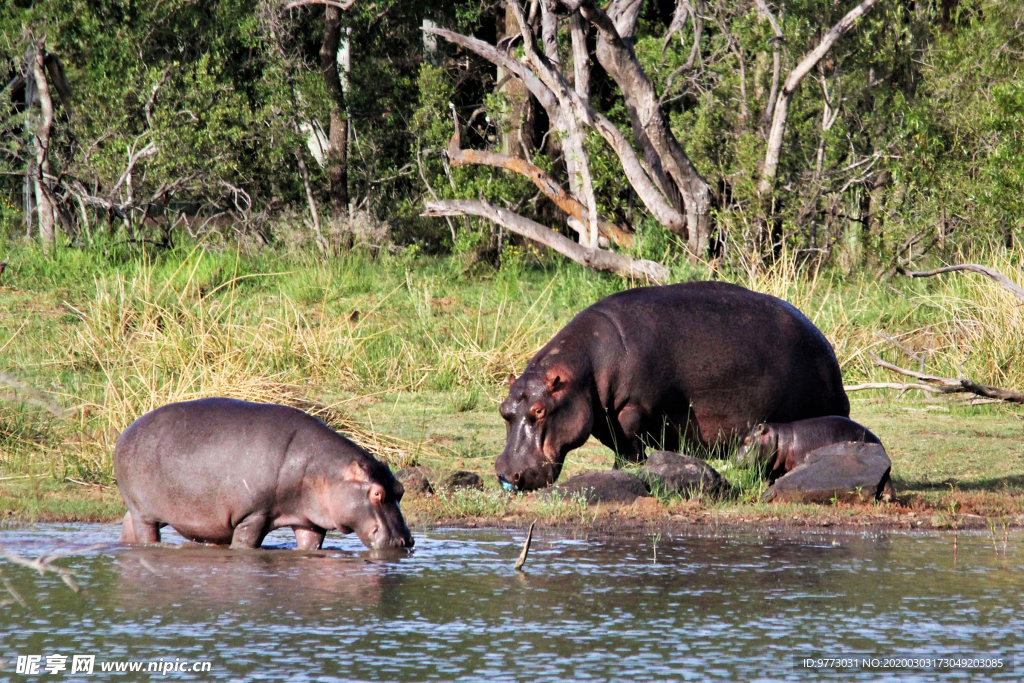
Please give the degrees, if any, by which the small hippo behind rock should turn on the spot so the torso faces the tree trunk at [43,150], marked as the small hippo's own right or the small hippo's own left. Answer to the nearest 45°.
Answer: approximately 45° to the small hippo's own right

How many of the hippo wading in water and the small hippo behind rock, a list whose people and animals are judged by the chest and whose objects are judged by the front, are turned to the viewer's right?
1

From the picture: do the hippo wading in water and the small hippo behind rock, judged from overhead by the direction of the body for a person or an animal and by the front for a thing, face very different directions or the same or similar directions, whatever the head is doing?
very different directions

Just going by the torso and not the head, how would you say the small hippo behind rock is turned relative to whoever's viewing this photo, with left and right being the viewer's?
facing to the left of the viewer

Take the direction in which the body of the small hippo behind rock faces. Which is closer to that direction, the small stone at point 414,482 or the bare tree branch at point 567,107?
the small stone

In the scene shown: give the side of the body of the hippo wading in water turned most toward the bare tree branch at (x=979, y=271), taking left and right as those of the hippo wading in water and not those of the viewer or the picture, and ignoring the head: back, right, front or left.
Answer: front

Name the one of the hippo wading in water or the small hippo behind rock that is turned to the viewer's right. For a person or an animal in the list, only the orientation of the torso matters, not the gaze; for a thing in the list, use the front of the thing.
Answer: the hippo wading in water

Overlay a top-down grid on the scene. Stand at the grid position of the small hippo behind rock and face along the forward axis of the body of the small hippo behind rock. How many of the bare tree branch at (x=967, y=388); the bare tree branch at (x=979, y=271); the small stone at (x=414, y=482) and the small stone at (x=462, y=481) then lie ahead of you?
2

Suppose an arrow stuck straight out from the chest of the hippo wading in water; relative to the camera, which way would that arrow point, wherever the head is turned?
to the viewer's right

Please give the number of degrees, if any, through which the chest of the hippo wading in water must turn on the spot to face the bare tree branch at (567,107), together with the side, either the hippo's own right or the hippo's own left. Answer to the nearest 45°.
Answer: approximately 90° to the hippo's own left

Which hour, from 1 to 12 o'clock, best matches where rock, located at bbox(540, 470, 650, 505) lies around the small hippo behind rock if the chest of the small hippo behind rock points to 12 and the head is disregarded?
The rock is roughly at 11 o'clock from the small hippo behind rock.

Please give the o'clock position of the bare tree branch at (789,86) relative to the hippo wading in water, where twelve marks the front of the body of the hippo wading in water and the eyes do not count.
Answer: The bare tree branch is roughly at 10 o'clock from the hippo wading in water.

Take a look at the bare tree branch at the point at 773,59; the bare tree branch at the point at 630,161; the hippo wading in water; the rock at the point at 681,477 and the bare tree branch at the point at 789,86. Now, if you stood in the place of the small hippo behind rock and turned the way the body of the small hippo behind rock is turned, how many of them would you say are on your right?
3

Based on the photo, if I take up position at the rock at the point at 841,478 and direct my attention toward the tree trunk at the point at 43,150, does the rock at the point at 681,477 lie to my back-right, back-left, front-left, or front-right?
front-left

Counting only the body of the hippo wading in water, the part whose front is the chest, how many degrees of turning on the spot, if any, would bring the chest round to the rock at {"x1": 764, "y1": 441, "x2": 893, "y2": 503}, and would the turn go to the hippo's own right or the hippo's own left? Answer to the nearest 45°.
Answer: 0° — it already faces it

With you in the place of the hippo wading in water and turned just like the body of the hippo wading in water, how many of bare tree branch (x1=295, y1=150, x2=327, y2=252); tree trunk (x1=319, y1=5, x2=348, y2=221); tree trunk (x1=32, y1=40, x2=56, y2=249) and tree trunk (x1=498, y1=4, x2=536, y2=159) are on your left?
4

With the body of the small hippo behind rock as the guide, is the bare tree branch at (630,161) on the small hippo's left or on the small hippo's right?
on the small hippo's right
